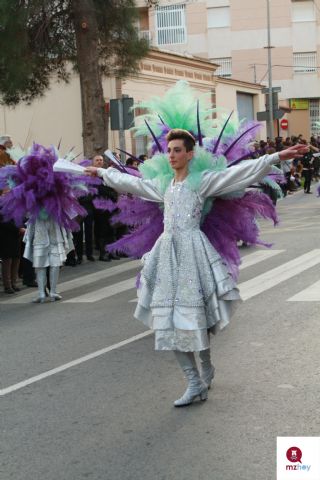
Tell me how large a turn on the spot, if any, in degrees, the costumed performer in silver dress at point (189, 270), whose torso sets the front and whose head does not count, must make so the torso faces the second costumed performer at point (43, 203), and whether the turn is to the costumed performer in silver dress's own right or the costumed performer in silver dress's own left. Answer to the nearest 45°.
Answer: approximately 135° to the costumed performer in silver dress's own right

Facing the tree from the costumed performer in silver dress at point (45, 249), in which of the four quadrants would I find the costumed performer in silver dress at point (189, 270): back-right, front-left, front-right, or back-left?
back-right

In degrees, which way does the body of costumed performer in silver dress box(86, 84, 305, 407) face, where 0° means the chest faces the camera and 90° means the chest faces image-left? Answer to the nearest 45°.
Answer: approximately 45°

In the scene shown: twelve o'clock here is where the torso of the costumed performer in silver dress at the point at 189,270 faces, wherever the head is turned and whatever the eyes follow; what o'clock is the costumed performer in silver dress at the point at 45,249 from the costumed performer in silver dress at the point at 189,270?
the costumed performer in silver dress at the point at 45,249 is roughly at 4 o'clock from the costumed performer in silver dress at the point at 189,270.

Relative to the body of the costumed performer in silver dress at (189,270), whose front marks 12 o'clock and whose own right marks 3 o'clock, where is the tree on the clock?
The tree is roughly at 4 o'clock from the costumed performer in silver dress.
